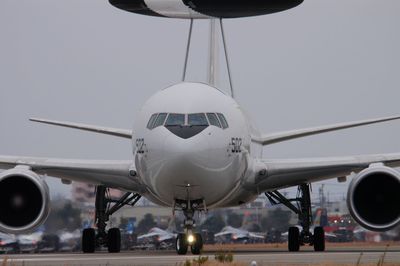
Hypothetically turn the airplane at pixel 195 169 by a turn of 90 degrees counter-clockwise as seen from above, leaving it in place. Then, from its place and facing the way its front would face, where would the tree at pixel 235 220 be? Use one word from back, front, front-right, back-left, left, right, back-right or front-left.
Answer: left

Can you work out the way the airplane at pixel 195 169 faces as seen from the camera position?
facing the viewer

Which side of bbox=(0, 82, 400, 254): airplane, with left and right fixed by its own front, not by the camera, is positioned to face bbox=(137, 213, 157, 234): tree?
back

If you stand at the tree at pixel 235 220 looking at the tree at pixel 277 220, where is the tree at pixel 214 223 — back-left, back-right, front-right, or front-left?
back-right

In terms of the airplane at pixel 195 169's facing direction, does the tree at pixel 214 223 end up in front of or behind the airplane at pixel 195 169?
behind

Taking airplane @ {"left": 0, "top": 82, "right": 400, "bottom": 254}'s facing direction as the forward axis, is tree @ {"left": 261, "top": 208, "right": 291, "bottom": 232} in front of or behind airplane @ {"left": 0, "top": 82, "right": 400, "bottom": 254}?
behind

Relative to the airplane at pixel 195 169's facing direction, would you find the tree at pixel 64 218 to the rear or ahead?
to the rear

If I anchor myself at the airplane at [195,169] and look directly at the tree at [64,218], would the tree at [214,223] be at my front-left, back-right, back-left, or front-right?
front-right
